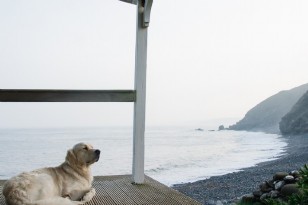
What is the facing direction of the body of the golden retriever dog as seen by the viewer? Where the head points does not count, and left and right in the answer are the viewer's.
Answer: facing to the right of the viewer
